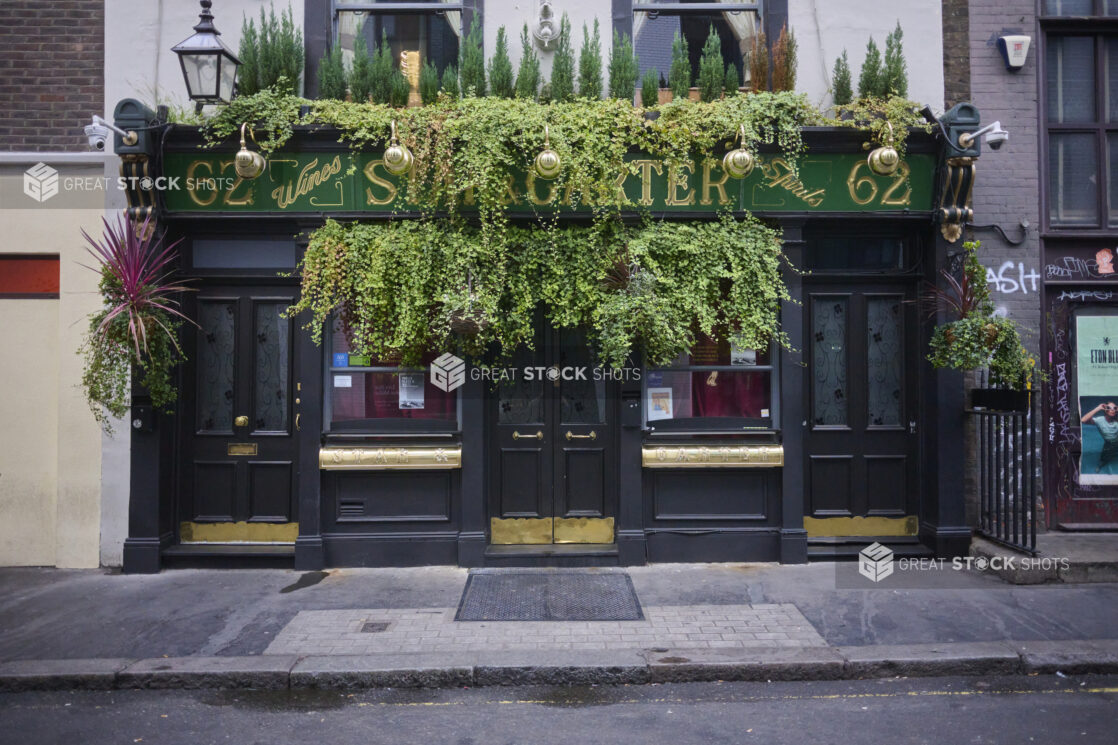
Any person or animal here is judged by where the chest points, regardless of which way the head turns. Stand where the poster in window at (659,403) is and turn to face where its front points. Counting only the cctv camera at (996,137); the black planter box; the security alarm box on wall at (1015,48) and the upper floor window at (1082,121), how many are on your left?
4

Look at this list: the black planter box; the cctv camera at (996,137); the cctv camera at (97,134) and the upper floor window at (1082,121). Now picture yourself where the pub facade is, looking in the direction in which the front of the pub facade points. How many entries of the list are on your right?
1

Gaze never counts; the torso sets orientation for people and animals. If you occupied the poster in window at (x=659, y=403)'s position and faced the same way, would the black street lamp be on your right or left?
on your right

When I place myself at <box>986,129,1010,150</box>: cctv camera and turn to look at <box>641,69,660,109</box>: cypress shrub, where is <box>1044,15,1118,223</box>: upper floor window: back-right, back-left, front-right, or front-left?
back-right

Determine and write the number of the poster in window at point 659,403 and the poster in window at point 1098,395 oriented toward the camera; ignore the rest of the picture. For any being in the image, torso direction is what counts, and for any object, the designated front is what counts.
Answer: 2

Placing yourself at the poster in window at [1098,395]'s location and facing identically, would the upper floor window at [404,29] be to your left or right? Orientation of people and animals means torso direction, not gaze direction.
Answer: on your right

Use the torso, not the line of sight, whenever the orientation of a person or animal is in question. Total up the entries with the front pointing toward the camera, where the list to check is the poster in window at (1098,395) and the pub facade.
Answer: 2

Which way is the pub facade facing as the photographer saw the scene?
facing the viewer

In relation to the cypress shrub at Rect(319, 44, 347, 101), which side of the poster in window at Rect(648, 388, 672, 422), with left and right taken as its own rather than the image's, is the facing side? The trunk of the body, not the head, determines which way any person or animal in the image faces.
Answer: right

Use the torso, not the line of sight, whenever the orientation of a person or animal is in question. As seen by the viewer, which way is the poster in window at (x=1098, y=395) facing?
toward the camera
